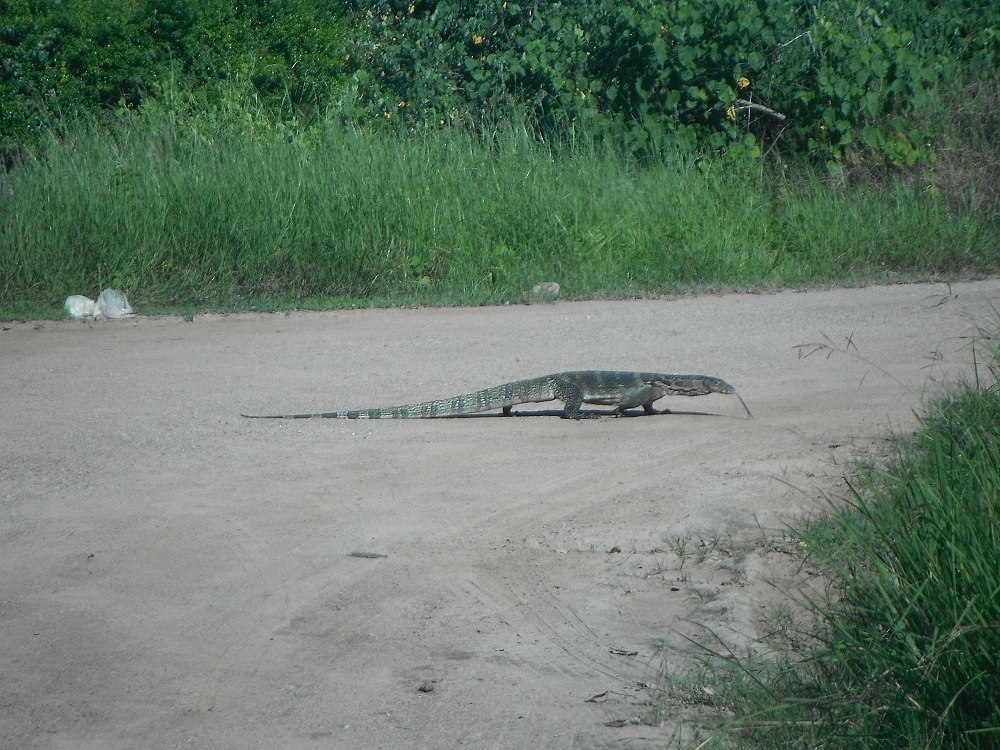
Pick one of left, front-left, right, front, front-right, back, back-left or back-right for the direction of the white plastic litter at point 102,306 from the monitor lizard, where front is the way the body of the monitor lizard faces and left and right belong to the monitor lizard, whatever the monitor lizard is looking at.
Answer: back-left

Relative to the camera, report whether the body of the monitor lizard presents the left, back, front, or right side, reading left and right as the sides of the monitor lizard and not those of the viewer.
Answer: right

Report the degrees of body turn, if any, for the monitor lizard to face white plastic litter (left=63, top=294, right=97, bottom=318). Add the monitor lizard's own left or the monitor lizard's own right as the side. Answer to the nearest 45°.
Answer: approximately 135° to the monitor lizard's own left
